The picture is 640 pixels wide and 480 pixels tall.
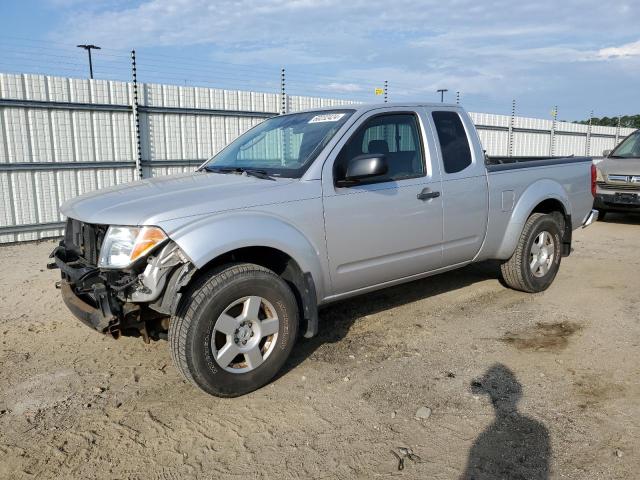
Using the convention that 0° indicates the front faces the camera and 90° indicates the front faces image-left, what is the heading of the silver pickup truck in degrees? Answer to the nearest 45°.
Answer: approximately 45°
